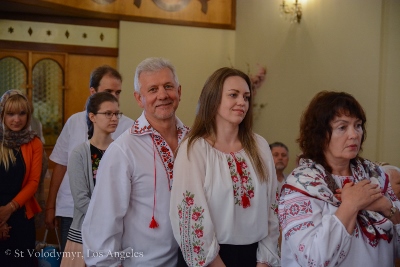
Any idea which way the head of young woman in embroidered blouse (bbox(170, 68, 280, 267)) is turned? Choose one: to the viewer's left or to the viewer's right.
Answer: to the viewer's right

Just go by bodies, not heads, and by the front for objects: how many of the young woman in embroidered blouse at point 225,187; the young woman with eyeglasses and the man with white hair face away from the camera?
0

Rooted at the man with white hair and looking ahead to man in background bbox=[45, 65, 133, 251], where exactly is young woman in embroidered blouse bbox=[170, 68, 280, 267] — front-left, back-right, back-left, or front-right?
back-right

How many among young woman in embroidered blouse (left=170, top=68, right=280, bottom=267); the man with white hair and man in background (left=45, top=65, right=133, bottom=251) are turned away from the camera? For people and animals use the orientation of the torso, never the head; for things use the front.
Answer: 0

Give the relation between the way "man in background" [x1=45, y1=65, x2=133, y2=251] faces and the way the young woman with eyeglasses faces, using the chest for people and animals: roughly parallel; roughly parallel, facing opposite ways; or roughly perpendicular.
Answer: roughly parallel

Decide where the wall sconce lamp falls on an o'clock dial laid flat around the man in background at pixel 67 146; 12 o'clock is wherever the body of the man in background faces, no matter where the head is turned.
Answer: The wall sconce lamp is roughly at 9 o'clock from the man in background.

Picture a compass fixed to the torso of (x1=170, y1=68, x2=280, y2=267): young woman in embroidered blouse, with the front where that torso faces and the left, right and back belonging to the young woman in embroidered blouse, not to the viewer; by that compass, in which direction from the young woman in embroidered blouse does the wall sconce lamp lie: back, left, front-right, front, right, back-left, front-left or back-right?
back-left

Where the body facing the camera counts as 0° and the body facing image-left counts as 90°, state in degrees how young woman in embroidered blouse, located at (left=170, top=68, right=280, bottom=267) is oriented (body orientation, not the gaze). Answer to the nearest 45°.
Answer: approximately 315°

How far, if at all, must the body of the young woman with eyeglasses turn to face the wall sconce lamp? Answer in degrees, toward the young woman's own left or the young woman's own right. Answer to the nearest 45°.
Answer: approximately 90° to the young woman's own left

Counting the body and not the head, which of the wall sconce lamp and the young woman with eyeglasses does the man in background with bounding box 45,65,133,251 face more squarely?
the young woman with eyeglasses

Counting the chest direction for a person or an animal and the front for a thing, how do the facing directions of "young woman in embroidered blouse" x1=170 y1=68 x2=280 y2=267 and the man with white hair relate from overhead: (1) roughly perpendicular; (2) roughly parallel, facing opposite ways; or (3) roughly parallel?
roughly parallel

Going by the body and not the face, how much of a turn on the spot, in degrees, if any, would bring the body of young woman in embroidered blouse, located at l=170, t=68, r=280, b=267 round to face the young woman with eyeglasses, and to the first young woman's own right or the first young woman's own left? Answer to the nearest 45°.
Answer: approximately 180°

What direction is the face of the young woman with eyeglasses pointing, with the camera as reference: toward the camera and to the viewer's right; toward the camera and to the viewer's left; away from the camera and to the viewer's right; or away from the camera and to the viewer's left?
toward the camera and to the viewer's right

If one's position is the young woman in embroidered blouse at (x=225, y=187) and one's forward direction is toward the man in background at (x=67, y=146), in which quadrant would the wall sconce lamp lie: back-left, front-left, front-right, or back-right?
front-right

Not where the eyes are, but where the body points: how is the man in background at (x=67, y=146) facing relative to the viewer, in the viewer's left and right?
facing the viewer and to the right of the viewer

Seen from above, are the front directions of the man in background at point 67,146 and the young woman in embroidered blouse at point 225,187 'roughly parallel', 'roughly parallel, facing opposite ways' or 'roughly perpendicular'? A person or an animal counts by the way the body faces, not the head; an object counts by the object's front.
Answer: roughly parallel

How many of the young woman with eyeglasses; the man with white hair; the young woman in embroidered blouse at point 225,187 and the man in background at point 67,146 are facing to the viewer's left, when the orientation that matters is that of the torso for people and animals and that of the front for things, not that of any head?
0
